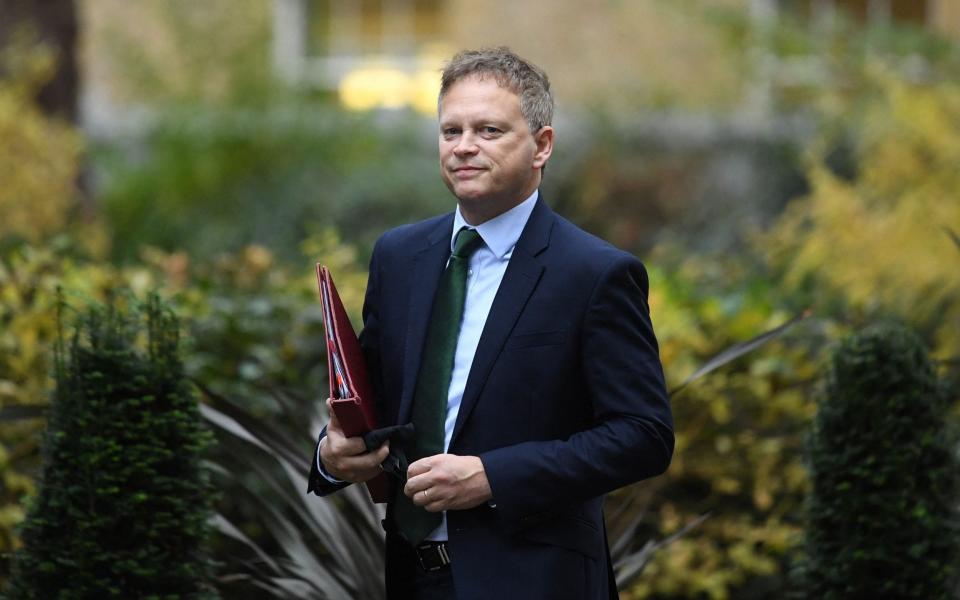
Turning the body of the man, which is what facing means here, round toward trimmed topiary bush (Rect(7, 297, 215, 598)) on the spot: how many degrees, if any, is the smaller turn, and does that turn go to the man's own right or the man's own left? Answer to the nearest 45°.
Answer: approximately 90° to the man's own right

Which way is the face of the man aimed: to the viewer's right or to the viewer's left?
to the viewer's left
